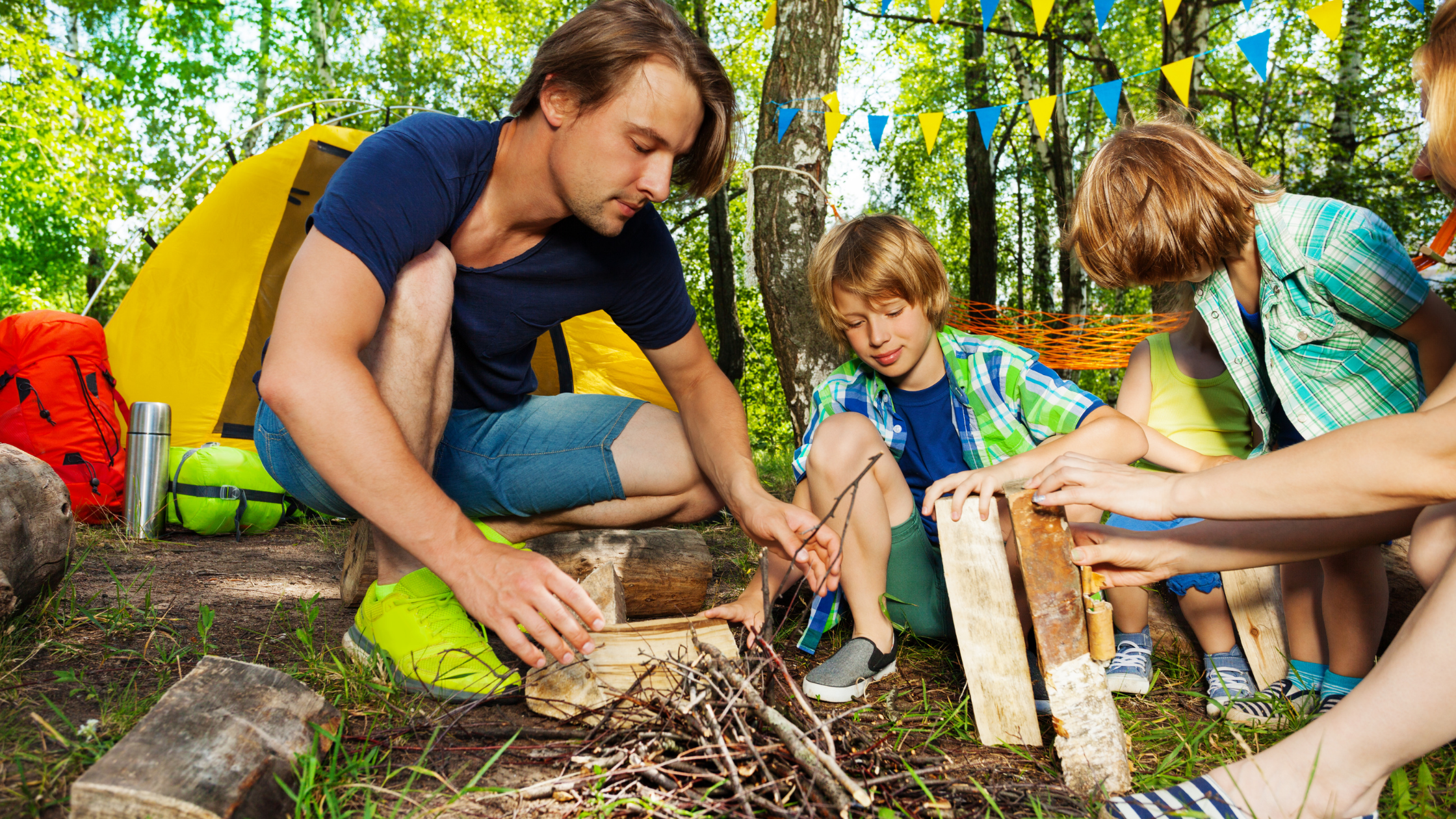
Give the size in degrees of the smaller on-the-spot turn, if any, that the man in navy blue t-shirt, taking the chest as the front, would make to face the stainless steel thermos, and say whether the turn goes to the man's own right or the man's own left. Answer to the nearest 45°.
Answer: approximately 180°

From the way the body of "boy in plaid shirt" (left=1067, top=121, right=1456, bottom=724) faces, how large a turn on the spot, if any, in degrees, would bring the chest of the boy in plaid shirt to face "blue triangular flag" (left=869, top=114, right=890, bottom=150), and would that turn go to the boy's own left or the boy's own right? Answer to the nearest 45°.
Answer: approximately 90° to the boy's own right

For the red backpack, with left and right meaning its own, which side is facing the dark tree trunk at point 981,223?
left

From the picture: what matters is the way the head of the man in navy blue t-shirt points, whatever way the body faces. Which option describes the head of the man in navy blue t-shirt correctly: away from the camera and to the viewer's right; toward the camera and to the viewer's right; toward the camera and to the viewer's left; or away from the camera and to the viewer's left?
toward the camera and to the viewer's right

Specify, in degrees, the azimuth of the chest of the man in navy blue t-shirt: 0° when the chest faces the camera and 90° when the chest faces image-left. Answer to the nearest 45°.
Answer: approximately 315°

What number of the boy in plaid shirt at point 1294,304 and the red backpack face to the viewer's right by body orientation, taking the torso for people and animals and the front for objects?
0

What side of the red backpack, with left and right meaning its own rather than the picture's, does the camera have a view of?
front

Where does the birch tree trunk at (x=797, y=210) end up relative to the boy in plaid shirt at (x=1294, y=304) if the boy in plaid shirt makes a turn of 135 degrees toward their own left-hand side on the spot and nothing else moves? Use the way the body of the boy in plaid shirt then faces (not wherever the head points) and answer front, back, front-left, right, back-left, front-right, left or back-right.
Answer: back-left

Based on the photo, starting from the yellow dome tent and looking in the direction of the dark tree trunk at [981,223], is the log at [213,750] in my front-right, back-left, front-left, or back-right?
back-right

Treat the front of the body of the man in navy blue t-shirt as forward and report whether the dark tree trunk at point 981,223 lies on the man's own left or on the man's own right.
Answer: on the man's own left

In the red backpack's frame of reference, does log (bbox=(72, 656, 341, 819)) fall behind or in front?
in front

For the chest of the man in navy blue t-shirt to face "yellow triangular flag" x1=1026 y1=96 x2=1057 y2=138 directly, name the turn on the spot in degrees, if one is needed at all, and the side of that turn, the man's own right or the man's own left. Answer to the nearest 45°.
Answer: approximately 90° to the man's own left

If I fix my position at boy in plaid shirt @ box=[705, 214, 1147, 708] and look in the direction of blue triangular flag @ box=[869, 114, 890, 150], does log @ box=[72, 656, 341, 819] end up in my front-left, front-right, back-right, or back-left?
back-left

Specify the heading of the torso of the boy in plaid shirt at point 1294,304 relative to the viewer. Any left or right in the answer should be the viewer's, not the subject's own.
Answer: facing the viewer and to the left of the viewer

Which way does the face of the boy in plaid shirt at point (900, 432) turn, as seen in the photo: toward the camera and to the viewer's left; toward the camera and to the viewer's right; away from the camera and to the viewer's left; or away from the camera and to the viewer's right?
toward the camera and to the viewer's left
